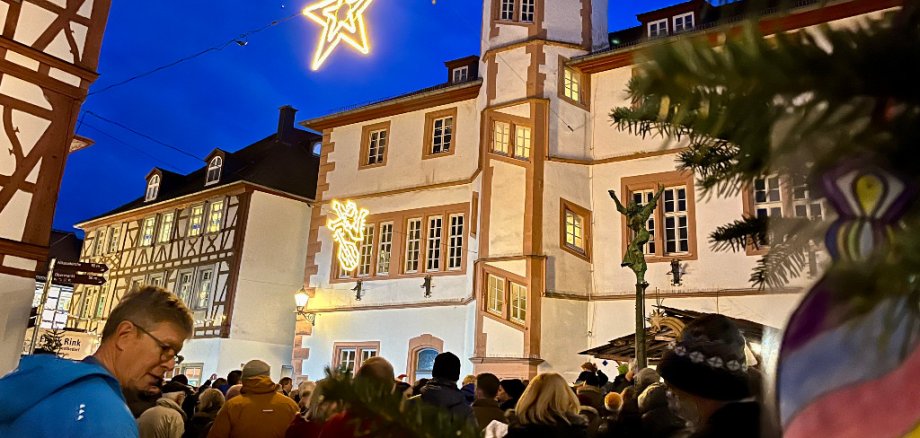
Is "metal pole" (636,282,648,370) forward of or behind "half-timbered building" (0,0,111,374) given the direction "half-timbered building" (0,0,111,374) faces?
forward

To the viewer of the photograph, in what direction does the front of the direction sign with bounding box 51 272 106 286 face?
facing the viewer

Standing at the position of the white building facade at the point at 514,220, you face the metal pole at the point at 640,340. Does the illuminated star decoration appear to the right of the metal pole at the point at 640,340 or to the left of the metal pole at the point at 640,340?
right

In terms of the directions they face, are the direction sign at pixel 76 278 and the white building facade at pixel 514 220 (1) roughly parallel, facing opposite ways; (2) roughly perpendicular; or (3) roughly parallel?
roughly perpendicular

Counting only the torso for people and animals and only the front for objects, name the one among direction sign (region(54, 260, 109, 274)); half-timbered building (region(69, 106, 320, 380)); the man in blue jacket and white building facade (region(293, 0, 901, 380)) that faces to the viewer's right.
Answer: the man in blue jacket

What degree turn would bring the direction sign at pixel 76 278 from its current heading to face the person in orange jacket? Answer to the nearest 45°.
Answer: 0° — it already faces them

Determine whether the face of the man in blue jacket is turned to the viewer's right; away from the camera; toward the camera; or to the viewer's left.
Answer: to the viewer's right

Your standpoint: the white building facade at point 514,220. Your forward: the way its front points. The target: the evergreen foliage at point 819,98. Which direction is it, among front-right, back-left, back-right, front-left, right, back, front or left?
front-left

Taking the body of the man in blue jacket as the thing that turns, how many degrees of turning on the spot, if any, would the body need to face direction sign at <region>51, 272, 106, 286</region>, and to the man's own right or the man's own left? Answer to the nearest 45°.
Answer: approximately 90° to the man's own left

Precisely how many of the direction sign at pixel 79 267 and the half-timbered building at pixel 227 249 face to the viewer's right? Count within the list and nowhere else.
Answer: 0

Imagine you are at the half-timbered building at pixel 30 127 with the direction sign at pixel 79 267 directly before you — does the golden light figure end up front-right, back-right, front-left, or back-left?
front-right

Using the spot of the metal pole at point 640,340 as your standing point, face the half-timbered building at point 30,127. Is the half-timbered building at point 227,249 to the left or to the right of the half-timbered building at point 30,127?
right

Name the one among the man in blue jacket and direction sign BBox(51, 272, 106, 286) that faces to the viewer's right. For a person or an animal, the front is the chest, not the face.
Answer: the man in blue jacket

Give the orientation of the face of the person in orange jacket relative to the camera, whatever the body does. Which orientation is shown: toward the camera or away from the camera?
away from the camera

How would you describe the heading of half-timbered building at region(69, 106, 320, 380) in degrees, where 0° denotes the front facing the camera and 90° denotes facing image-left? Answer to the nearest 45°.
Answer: approximately 45°
